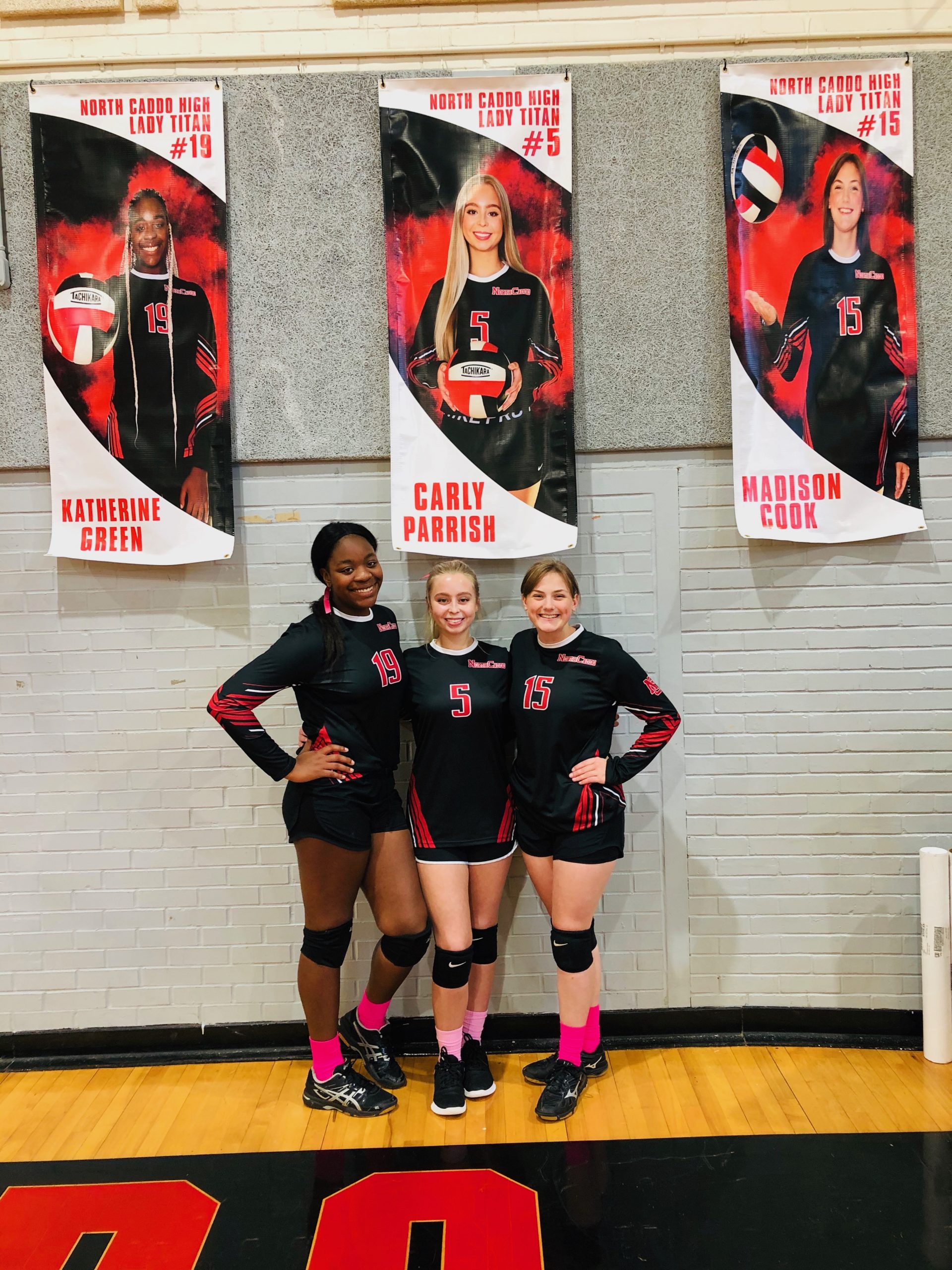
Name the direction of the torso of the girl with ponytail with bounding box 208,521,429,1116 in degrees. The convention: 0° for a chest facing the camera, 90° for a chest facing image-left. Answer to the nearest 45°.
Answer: approximately 315°

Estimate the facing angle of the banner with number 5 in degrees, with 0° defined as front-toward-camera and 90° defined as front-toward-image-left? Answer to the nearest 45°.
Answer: approximately 0°

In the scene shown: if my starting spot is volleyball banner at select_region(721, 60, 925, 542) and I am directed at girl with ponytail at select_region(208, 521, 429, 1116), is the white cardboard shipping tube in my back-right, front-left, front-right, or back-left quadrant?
back-left

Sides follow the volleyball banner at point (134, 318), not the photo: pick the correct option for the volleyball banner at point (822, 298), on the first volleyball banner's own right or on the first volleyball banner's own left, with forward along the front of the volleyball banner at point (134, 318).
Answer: on the first volleyball banner's own left

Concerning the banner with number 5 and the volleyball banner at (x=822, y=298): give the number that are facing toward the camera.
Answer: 2

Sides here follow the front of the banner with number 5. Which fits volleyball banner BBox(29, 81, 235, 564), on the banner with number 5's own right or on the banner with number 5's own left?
on the banner with number 5's own right
